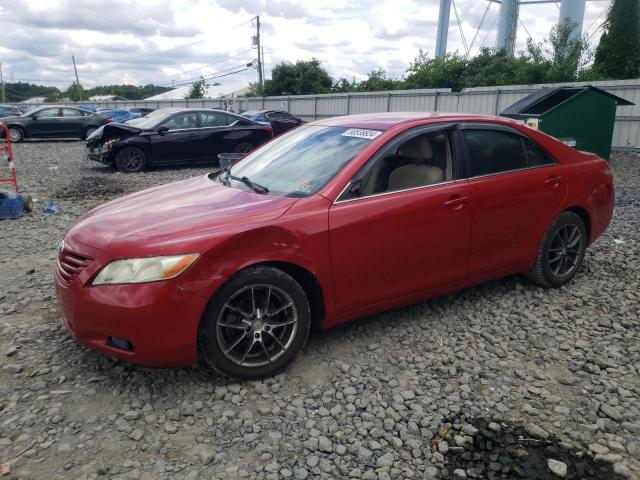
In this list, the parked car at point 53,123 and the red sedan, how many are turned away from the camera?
0

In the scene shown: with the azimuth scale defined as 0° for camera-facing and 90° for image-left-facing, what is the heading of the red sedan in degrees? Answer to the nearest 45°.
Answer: approximately 45°

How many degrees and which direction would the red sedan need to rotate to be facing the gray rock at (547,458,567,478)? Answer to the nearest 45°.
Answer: approximately 90° to its left

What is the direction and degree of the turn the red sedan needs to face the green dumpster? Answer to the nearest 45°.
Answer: approximately 180°

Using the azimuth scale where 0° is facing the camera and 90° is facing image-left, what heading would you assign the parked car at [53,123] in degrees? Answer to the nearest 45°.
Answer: approximately 90°

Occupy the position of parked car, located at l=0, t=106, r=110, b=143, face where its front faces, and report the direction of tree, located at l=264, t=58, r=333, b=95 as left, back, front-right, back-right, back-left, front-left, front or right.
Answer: back-right

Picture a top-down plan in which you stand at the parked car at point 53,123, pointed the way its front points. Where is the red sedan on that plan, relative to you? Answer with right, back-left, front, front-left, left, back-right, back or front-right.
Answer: left

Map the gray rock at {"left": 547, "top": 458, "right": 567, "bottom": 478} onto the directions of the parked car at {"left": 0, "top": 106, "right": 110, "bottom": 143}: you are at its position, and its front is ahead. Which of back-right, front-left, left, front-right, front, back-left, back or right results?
left

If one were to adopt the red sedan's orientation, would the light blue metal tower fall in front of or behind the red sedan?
behind

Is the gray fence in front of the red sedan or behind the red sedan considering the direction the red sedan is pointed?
behind

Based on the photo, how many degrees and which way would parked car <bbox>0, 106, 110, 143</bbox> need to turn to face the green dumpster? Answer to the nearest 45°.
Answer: approximately 135° to its left

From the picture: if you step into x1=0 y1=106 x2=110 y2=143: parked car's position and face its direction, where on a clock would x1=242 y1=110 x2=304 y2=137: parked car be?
x1=242 y1=110 x2=304 y2=137: parked car is roughly at 7 o'clock from x1=0 y1=106 x2=110 y2=143: parked car.

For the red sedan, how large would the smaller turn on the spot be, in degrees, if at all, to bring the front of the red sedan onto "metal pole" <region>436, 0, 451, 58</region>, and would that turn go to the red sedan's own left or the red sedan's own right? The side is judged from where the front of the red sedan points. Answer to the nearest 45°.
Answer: approximately 135° to the red sedan's own right

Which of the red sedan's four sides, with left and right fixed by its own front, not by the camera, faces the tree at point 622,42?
back

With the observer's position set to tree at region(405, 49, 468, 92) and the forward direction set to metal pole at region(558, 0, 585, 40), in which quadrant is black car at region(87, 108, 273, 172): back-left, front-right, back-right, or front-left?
back-right

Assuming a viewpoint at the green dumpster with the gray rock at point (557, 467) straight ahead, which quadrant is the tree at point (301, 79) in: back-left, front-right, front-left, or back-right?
back-right
